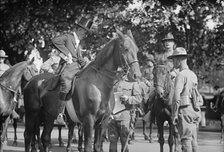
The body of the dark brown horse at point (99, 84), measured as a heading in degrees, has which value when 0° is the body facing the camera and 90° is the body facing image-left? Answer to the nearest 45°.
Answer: approximately 315°

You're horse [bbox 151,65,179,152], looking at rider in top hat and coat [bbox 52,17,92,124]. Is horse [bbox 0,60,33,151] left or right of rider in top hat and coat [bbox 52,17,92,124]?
right

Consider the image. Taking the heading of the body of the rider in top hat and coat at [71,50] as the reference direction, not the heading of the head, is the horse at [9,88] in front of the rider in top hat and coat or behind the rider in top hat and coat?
behind

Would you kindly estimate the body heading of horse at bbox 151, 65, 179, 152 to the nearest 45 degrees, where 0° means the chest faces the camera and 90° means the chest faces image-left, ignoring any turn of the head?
approximately 0°

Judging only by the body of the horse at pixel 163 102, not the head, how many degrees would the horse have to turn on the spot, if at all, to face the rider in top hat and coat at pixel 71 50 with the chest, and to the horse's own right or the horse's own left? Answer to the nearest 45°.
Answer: approximately 45° to the horse's own right

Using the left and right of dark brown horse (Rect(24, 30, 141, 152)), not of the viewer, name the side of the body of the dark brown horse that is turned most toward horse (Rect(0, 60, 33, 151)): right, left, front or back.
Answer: back

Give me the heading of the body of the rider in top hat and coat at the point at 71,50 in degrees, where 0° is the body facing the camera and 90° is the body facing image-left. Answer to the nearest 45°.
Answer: approximately 315°
